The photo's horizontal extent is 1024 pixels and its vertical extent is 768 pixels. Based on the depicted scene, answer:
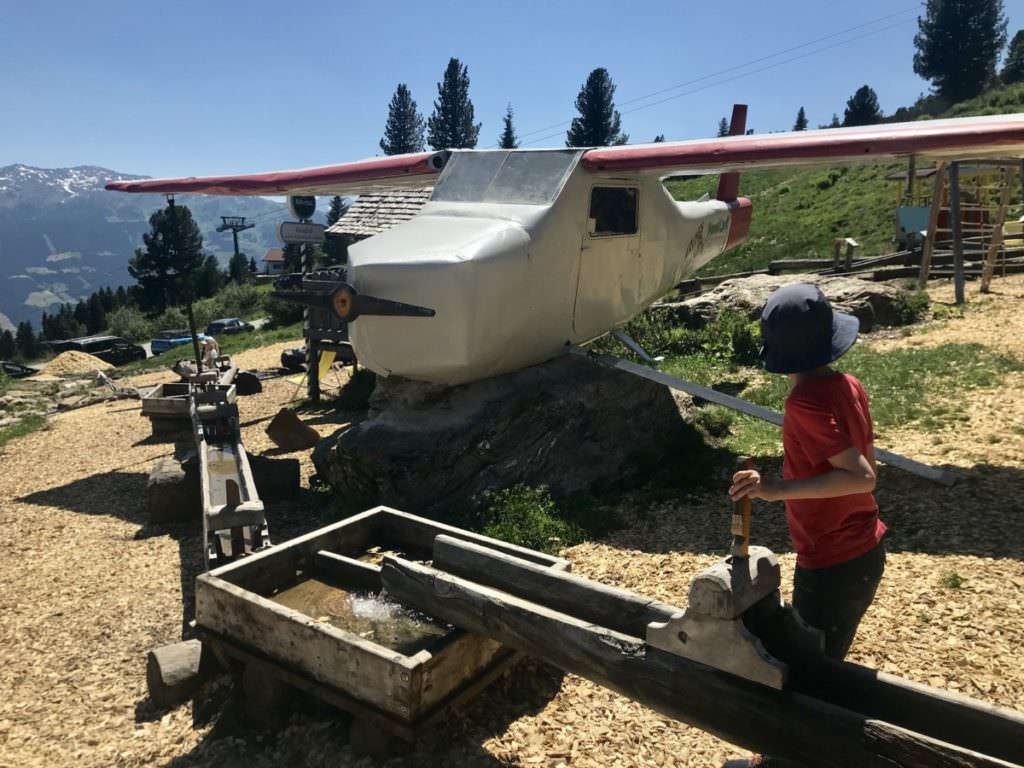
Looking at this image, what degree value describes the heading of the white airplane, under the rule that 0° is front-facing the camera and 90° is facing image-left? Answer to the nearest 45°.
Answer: approximately 45°

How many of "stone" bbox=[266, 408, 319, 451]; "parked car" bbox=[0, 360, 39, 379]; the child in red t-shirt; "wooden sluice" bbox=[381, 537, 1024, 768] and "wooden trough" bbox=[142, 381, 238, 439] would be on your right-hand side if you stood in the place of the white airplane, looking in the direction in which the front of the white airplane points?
3

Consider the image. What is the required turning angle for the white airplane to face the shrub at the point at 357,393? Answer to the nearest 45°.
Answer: approximately 90° to its right

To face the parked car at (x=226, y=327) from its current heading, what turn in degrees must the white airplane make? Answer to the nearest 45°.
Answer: approximately 90° to its right

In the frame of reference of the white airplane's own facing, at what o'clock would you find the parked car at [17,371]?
The parked car is roughly at 3 o'clock from the white airplane.

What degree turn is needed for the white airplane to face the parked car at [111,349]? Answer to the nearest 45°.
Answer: approximately 90° to its right

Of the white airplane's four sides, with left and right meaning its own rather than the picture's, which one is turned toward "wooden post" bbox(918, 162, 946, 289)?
back

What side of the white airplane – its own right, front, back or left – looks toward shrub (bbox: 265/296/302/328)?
right

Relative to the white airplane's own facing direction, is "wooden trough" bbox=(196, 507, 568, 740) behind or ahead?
ahead

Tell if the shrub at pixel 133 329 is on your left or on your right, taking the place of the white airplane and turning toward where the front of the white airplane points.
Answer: on your right

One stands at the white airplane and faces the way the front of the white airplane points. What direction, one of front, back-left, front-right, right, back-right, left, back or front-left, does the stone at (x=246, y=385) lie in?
right

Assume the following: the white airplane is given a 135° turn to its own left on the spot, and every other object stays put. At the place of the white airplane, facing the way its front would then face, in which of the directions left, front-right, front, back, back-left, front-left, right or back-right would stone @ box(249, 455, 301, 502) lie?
back
